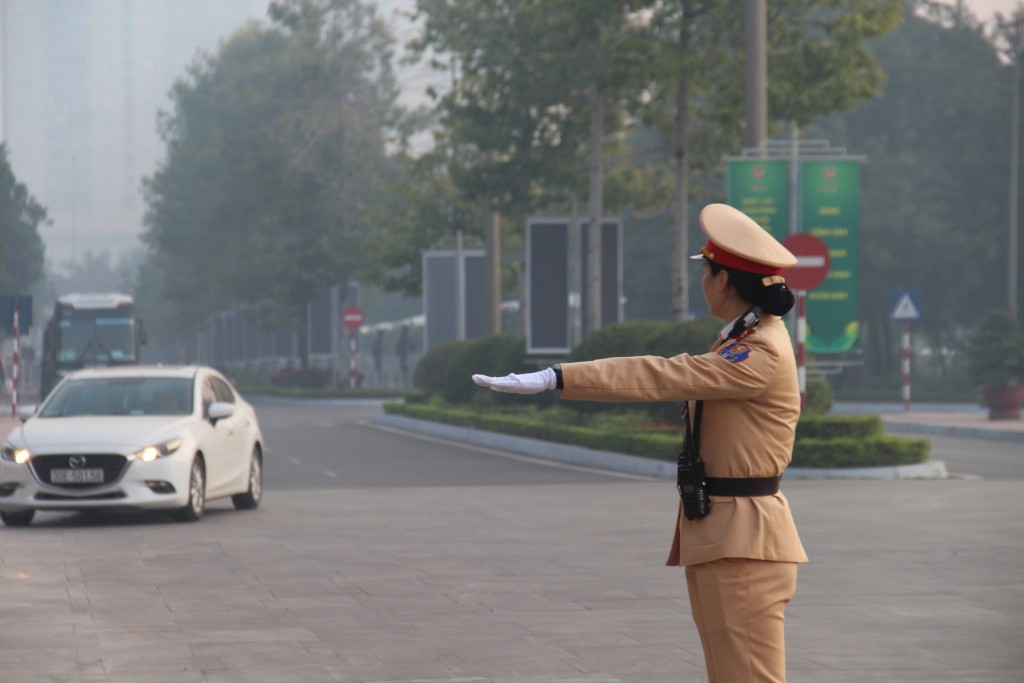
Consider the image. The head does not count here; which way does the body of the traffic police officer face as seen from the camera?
to the viewer's left

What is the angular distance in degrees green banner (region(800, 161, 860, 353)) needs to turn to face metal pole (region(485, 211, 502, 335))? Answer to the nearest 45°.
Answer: approximately 135° to its right

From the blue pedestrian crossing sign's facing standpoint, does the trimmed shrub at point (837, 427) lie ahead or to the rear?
ahead

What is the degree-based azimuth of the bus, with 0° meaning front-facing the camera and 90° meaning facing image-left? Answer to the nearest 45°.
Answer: approximately 0°

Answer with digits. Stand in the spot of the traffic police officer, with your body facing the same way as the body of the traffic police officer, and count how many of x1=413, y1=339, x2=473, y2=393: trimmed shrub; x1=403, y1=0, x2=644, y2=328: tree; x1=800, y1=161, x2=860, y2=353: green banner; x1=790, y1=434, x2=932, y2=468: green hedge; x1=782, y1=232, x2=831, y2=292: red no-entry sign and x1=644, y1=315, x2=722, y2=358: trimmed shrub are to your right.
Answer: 6

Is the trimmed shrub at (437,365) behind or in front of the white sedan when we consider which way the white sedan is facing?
behind

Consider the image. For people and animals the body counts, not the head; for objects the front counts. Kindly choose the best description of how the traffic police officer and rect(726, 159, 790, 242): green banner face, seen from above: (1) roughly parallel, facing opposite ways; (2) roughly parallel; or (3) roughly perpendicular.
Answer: roughly perpendicular

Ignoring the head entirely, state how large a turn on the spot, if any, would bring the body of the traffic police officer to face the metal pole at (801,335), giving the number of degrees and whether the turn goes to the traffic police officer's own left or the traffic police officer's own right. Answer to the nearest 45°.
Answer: approximately 90° to the traffic police officer's own right

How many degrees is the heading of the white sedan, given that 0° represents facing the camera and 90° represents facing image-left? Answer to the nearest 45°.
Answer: approximately 45°

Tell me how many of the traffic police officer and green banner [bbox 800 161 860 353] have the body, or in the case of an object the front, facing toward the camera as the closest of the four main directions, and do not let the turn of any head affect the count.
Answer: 1
